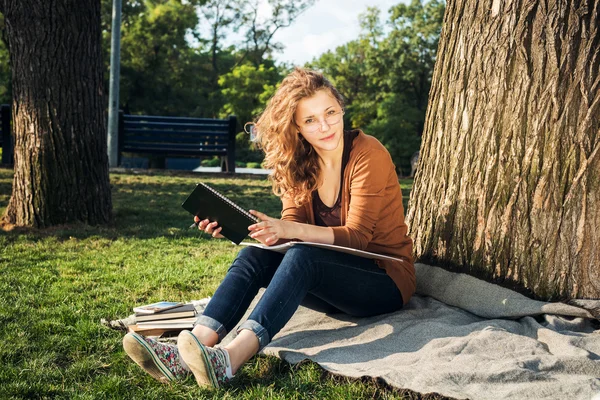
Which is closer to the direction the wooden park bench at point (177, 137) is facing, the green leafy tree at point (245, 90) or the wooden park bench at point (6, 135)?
the green leafy tree

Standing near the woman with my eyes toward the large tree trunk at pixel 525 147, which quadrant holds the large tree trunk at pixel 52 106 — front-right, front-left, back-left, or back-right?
back-left

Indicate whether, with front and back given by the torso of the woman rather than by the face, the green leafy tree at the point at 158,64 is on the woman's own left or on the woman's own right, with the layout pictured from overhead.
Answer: on the woman's own right

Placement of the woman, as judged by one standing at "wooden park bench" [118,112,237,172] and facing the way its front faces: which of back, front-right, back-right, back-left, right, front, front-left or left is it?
back

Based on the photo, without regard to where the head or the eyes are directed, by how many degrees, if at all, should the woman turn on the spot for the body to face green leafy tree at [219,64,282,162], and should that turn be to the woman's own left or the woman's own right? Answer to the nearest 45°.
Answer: approximately 135° to the woman's own right

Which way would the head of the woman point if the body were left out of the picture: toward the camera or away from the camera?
toward the camera

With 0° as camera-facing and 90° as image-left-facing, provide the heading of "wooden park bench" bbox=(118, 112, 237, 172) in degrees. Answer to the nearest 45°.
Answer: approximately 180°

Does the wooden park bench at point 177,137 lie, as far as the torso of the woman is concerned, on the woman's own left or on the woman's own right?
on the woman's own right

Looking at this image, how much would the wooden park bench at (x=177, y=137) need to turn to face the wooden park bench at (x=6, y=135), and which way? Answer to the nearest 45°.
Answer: approximately 90° to its left

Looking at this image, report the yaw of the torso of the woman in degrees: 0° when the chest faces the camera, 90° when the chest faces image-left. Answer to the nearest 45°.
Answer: approximately 45°

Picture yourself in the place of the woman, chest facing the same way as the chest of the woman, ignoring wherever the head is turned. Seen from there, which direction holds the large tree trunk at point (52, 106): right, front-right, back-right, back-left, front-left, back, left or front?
right

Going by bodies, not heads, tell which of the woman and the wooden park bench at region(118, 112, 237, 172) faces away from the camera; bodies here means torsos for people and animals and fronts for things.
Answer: the wooden park bench

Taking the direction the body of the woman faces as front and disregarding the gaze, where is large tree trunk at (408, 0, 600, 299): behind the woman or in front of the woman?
behind
